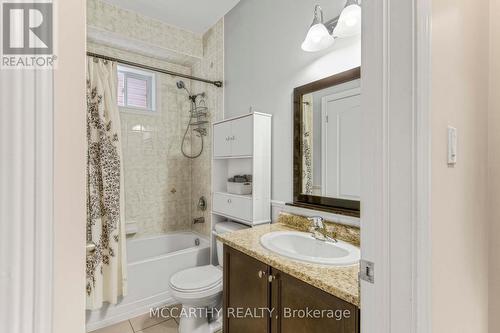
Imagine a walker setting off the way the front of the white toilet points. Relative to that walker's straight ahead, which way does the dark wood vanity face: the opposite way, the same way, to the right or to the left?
the same way

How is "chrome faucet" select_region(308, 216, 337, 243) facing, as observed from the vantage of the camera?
facing the viewer and to the left of the viewer

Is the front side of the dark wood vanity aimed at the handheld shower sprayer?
no

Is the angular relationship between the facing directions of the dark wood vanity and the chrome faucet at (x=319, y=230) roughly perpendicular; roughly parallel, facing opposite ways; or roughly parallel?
roughly parallel

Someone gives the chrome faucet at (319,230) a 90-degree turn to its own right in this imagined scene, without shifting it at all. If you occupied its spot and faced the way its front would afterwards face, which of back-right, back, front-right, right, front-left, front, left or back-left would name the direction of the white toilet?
front-left

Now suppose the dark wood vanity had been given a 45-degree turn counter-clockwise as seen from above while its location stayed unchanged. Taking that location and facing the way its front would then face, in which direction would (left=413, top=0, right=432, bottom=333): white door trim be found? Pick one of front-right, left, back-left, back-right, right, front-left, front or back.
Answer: front-left

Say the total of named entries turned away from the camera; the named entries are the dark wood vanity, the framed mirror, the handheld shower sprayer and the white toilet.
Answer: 0

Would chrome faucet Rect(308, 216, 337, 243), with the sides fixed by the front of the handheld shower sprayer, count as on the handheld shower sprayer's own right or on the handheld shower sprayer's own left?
on the handheld shower sprayer's own left

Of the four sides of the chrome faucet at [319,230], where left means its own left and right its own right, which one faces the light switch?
left

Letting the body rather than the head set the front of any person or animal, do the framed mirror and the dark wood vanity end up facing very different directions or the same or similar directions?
same or similar directions

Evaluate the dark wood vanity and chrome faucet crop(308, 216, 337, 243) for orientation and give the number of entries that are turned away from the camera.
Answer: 0

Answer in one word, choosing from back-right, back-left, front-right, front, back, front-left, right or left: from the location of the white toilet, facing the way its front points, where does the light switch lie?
left
